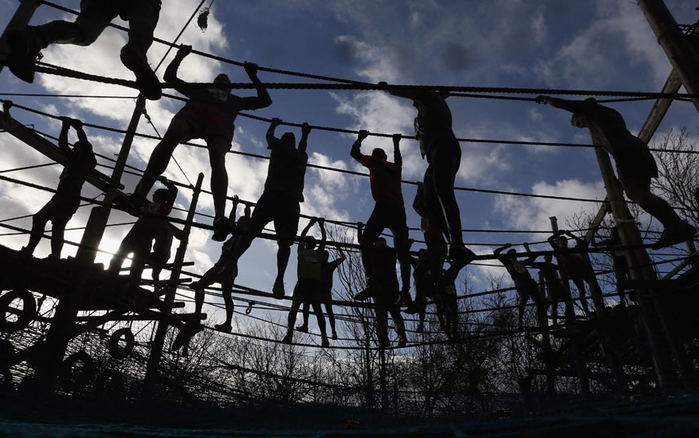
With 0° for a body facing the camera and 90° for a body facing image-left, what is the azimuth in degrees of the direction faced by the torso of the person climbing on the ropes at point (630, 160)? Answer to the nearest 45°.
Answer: approximately 90°
